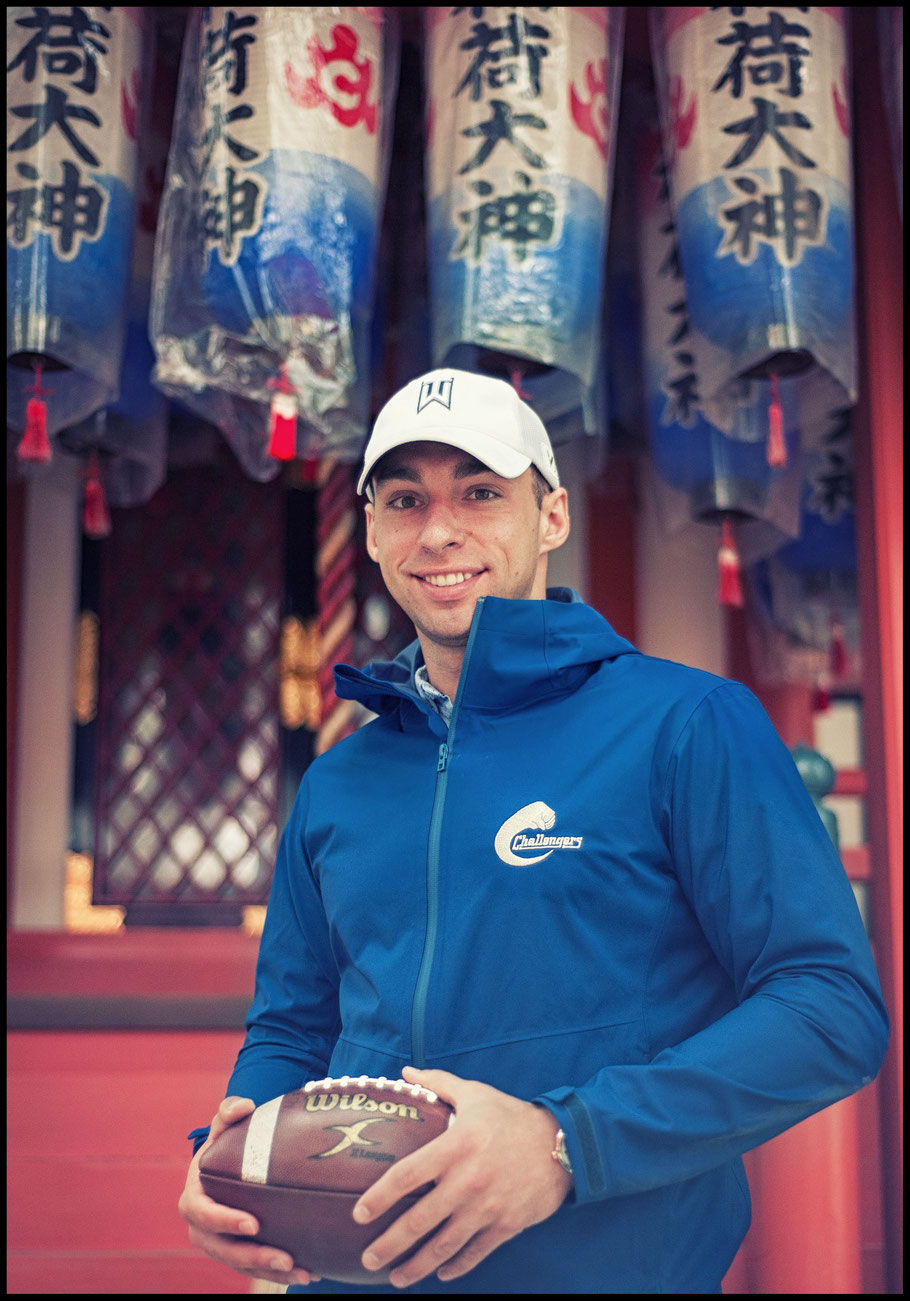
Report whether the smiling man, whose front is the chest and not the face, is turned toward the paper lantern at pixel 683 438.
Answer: no

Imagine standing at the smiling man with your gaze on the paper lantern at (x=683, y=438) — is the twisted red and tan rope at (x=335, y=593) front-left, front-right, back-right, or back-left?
front-left

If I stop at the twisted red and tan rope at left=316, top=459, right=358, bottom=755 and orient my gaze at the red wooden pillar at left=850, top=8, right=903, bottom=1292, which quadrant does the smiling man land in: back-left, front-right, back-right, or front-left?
front-right

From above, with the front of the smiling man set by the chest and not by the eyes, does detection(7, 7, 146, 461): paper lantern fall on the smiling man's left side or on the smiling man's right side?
on the smiling man's right side

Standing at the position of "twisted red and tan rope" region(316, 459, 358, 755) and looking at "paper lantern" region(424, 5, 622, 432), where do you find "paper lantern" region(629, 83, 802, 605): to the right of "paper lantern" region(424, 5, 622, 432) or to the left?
left

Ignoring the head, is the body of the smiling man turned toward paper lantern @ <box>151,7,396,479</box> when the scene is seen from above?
no

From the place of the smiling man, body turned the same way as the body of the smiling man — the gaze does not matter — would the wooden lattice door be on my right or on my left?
on my right

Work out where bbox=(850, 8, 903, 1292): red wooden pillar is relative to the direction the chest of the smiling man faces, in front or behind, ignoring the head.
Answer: behind

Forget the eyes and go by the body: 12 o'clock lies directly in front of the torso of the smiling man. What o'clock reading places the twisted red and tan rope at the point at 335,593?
The twisted red and tan rope is roughly at 4 o'clock from the smiling man.

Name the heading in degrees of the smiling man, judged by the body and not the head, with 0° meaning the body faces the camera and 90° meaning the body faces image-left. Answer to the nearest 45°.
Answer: approximately 45°

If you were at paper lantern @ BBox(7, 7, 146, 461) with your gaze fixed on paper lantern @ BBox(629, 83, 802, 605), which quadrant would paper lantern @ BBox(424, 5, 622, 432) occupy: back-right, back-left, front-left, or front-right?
front-right
